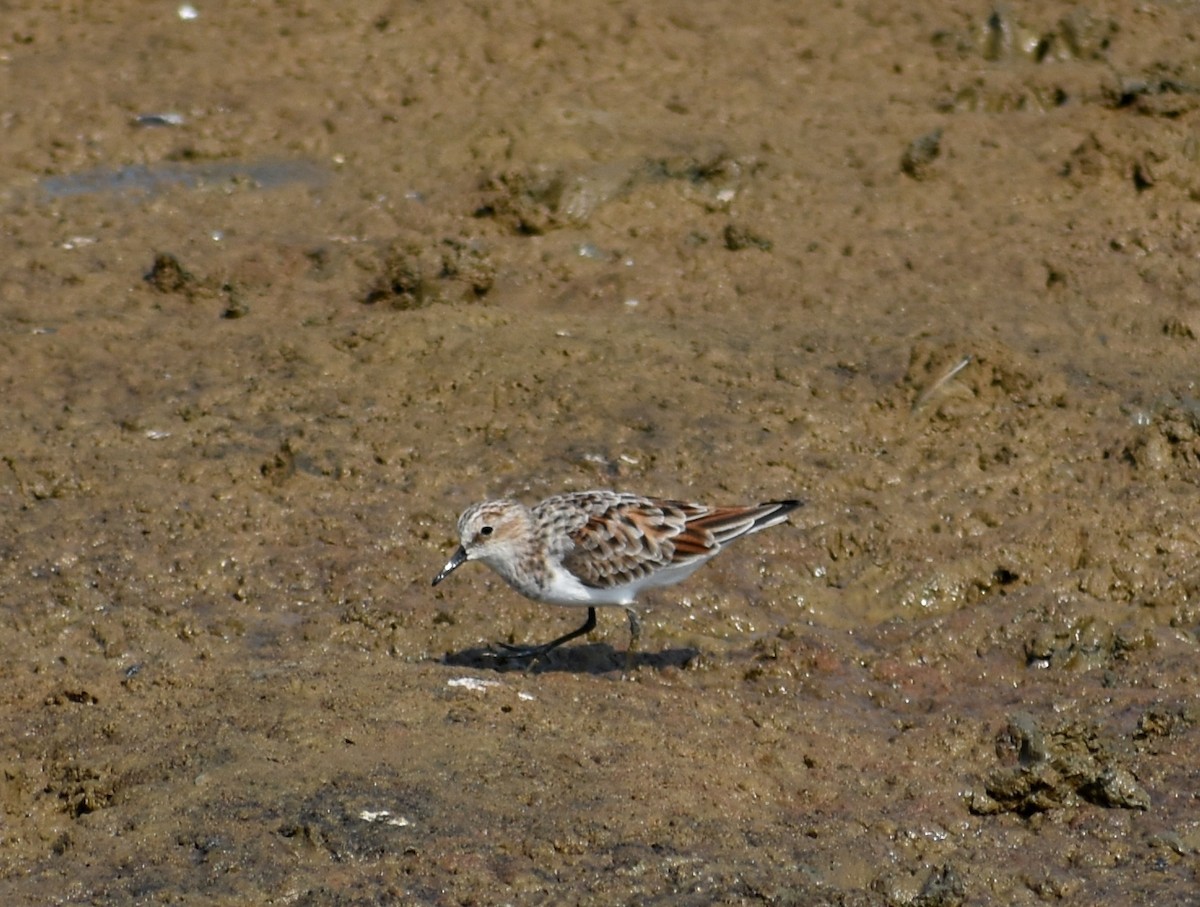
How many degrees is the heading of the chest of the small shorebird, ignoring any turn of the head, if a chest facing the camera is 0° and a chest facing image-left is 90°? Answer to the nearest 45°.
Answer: approximately 90°
